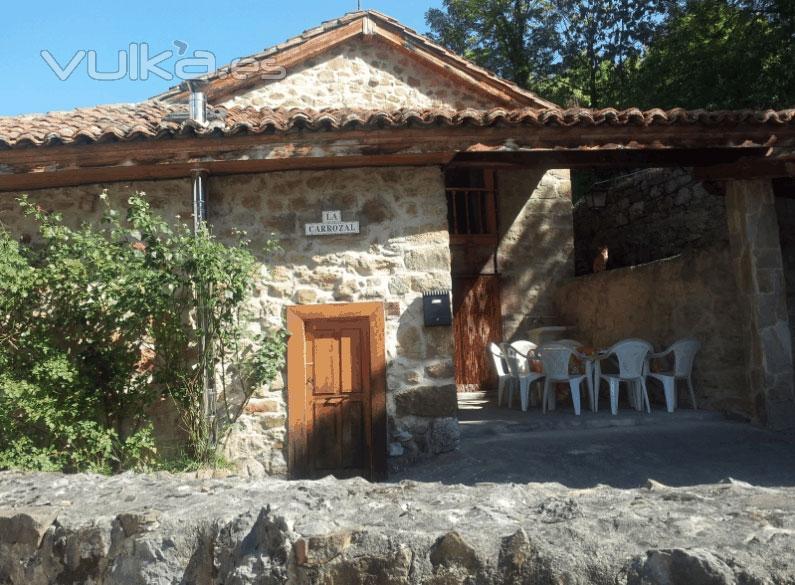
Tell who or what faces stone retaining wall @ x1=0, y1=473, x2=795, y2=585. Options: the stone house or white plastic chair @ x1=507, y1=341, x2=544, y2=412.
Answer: the stone house

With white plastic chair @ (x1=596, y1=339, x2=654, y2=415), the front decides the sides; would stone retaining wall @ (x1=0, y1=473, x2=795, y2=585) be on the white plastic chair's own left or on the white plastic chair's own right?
on the white plastic chair's own left

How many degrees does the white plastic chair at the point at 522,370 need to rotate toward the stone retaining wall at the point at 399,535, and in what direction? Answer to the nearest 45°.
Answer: approximately 135° to its right

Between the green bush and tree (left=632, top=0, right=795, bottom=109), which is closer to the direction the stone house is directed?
the green bush

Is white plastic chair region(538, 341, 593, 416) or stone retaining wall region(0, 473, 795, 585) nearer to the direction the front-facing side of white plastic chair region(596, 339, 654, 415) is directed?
the white plastic chair

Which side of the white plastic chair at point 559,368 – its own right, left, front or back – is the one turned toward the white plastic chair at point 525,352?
left

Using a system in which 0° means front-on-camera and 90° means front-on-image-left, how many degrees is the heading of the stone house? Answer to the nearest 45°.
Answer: approximately 0°

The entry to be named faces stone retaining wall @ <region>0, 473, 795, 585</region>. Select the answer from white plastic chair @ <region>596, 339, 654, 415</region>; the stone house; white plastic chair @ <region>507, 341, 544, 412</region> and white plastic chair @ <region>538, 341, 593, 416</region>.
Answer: the stone house

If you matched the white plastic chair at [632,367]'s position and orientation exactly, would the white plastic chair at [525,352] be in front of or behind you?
in front

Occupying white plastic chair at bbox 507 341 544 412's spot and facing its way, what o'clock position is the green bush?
The green bush is roughly at 6 o'clock from the white plastic chair.

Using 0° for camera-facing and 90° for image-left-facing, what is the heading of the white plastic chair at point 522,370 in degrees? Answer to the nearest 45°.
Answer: approximately 225°

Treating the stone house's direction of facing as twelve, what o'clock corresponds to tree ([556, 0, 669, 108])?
The tree is roughly at 7 o'clock from the stone house.

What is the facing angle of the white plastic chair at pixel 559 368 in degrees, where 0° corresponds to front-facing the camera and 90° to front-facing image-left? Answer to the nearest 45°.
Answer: approximately 225°
